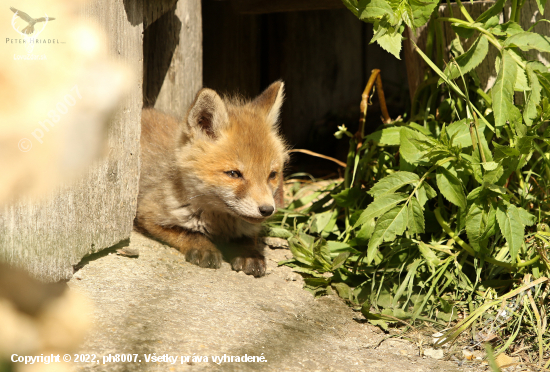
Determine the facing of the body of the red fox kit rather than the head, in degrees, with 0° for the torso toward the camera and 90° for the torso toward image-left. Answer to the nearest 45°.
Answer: approximately 315°

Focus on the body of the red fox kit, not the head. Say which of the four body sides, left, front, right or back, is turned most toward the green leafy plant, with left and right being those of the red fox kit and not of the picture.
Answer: front
